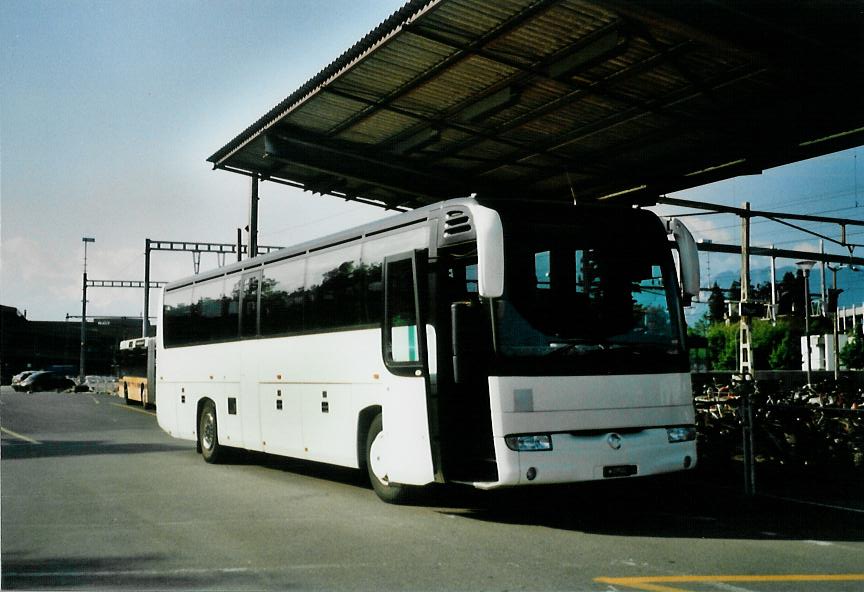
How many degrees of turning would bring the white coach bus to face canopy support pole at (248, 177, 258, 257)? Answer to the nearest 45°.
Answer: approximately 135° to its left

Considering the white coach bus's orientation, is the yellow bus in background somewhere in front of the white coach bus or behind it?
behind

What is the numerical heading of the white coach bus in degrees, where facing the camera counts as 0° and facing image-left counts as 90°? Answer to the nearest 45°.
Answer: approximately 315°
